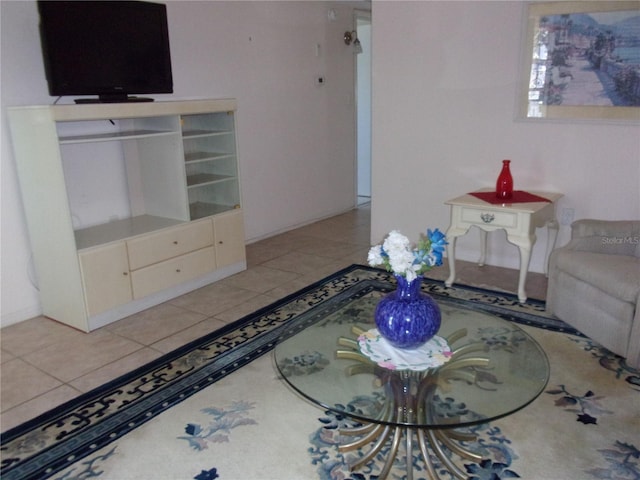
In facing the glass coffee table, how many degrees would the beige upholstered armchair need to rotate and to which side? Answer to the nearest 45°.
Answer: approximately 45° to its left

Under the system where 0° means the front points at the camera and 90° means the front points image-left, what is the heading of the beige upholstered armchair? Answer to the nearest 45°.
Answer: approximately 45°

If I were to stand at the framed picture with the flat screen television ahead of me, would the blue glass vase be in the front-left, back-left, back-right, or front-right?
front-left

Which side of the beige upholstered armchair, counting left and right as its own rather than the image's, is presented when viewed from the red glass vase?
right

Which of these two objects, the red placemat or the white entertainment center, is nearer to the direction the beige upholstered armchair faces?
the white entertainment center

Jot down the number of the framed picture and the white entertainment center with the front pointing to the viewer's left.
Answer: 0

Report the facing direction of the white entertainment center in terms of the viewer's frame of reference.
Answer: facing the viewer and to the right of the viewer

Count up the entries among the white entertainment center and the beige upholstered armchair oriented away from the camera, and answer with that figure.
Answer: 0

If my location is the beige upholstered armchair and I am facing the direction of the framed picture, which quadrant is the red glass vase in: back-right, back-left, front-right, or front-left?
front-left

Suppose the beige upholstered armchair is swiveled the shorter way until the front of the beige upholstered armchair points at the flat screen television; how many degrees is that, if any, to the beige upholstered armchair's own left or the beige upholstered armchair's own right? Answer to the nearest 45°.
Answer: approximately 45° to the beige upholstered armchair's own right

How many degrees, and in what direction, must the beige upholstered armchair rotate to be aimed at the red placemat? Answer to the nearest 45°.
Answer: approximately 90° to its right

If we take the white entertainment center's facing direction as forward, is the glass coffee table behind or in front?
in front

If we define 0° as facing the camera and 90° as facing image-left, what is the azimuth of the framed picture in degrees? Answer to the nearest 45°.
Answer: approximately 0°

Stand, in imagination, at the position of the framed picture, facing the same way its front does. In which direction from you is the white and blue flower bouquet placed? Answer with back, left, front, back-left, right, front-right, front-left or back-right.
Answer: front

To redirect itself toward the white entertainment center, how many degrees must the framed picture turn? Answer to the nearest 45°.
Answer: approximately 45° to its right

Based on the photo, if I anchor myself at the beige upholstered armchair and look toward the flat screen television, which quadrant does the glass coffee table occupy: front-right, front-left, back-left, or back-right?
front-left
